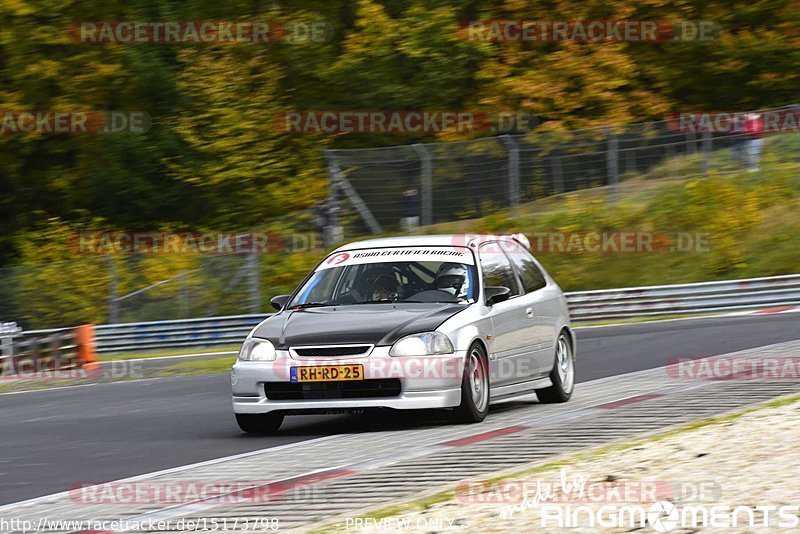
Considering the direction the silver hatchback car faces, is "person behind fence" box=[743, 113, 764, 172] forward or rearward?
rearward

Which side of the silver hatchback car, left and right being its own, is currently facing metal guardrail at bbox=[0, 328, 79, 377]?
right

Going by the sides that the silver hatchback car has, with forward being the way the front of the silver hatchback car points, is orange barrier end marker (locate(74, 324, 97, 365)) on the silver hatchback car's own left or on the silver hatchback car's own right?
on the silver hatchback car's own right

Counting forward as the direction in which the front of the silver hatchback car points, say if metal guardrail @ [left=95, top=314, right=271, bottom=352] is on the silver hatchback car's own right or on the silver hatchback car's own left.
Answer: on the silver hatchback car's own right

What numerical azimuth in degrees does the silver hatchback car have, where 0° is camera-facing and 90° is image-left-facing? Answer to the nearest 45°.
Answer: approximately 45°

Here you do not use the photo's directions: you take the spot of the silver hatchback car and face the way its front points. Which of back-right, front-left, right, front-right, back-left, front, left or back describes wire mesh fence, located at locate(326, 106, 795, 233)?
back-right

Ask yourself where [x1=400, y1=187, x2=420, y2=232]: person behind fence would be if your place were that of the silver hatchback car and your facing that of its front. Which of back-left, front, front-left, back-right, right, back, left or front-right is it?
back-right
